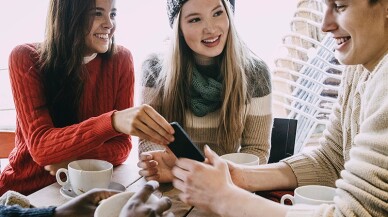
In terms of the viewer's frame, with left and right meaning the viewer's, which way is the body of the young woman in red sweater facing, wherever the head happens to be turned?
facing the viewer and to the right of the viewer

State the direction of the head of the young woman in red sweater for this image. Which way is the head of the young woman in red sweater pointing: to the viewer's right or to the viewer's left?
to the viewer's right

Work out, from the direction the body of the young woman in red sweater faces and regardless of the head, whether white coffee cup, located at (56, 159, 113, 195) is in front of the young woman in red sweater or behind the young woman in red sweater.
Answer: in front

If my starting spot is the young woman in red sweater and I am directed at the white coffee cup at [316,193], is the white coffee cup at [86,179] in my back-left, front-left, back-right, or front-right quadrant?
front-right

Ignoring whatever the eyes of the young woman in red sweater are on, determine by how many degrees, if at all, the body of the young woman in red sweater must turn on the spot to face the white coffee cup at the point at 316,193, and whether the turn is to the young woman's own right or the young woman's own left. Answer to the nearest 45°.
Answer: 0° — they already face it

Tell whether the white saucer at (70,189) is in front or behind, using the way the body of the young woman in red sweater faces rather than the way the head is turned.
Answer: in front
